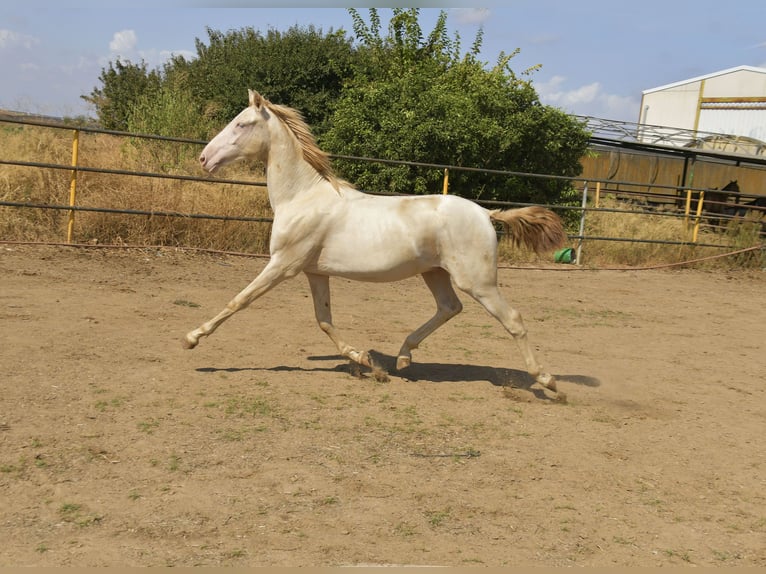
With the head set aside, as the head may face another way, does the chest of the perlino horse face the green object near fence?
no

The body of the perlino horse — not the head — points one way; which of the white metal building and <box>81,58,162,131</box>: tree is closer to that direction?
the tree

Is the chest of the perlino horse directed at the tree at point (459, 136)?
no

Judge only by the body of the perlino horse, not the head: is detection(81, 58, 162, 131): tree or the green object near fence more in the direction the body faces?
the tree

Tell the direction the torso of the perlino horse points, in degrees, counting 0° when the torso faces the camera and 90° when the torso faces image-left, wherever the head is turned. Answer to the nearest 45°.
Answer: approximately 90°

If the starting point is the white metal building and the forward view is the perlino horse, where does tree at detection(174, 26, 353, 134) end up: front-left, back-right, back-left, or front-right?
front-right

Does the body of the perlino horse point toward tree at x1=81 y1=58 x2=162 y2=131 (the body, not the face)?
no
